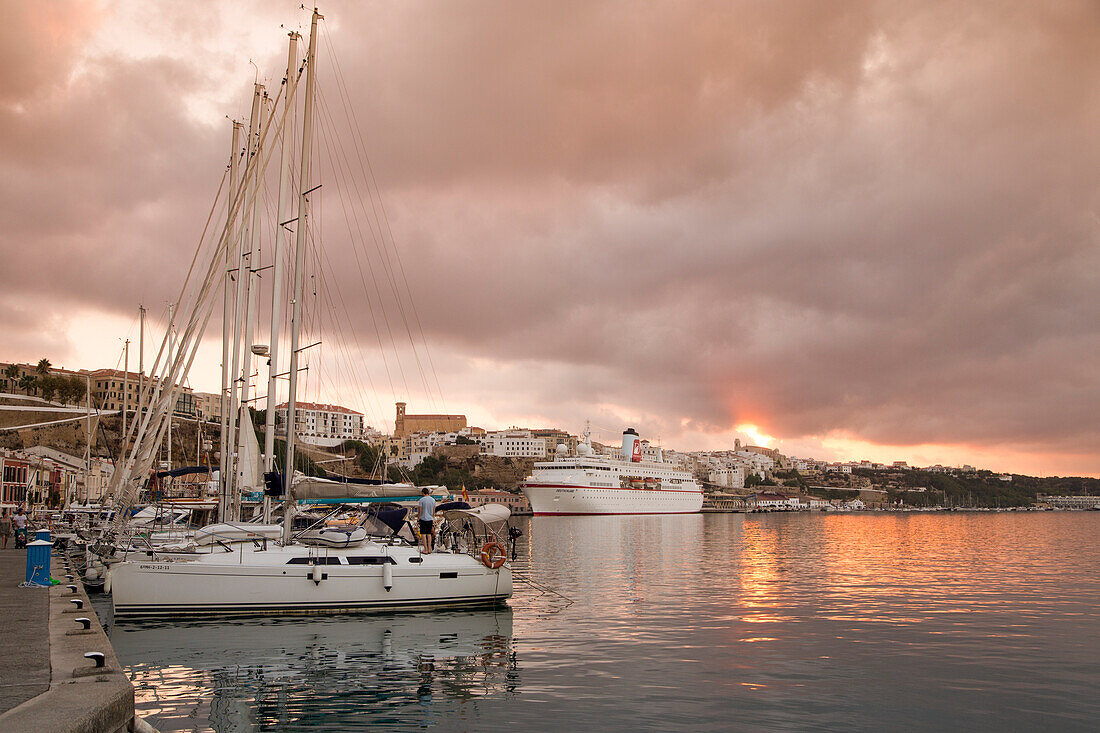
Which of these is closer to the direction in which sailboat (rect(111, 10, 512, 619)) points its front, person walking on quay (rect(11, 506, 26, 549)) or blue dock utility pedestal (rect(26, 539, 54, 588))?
the blue dock utility pedestal

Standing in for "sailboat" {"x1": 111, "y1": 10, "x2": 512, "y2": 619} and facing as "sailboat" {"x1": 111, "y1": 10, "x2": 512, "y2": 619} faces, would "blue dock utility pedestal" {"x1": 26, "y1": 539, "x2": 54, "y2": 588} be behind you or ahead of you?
ahead

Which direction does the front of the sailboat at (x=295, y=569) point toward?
to the viewer's left

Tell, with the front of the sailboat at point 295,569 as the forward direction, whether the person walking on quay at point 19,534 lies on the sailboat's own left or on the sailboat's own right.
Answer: on the sailboat's own right
